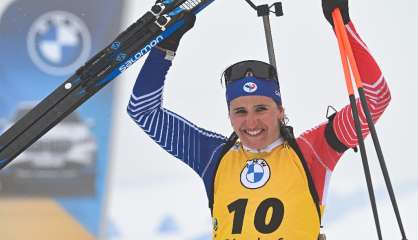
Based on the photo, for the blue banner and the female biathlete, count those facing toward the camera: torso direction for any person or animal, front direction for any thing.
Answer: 2

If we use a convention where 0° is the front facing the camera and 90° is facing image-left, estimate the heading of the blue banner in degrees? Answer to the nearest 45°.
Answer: approximately 0°

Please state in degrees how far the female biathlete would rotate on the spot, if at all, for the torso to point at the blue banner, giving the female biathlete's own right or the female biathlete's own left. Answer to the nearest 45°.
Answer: approximately 135° to the female biathlete's own right
